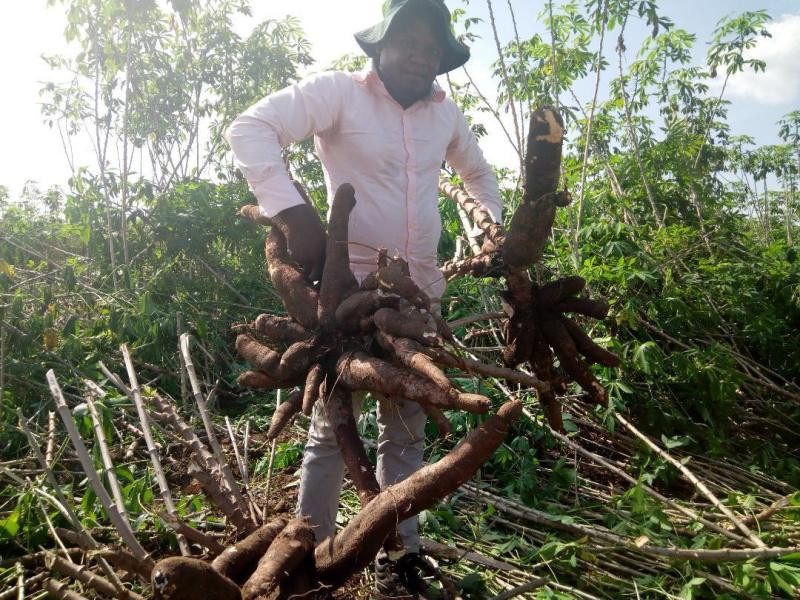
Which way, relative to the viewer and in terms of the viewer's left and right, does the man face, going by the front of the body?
facing the viewer and to the right of the viewer

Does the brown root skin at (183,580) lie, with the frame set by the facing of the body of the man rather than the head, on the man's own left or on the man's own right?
on the man's own right
